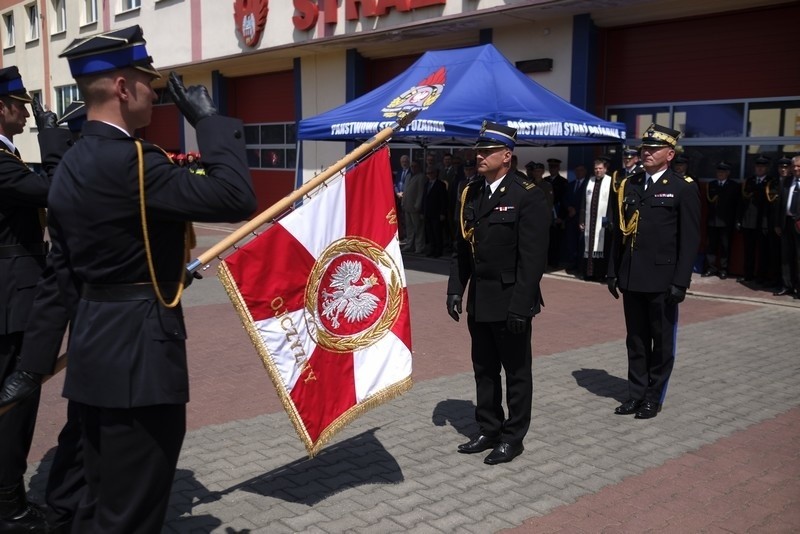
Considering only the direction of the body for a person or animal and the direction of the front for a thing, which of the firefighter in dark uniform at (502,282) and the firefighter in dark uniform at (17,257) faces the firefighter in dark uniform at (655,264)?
the firefighter in dark uniform at (17,257)

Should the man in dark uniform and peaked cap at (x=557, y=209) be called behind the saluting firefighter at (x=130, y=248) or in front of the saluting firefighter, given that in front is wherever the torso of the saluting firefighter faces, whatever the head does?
in front

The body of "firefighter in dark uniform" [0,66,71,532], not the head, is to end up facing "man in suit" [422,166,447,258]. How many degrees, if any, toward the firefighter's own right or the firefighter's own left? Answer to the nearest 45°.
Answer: approximately 45° to the firefighter's own left

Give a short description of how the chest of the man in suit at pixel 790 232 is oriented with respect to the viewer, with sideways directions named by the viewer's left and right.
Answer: facing the viewer and to the left of the viewer

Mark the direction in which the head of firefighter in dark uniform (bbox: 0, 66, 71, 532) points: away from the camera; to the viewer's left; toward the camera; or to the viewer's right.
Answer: to the viewer's right

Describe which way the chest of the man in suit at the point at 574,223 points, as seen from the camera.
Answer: toward the camera

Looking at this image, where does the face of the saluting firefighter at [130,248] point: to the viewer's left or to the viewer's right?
to the viewer's right

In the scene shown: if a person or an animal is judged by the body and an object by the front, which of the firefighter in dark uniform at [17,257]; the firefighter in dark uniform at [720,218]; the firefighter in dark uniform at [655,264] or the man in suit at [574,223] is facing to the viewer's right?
the firefighter in dark uniform at [17,257]

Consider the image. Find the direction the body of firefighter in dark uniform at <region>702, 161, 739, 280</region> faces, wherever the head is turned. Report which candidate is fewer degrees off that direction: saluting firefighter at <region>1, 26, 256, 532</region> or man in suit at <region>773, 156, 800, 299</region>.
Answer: the saluting firefighter

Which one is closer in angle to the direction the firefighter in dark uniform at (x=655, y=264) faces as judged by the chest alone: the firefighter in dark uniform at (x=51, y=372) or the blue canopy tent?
the firefighter in dark uniform

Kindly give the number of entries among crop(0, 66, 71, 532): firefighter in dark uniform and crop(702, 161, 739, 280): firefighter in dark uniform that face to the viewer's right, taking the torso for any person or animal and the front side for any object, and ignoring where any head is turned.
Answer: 1

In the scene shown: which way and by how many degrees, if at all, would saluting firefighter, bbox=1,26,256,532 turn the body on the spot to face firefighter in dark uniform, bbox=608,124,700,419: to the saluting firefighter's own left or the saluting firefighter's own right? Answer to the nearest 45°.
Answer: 0° — they already face them
